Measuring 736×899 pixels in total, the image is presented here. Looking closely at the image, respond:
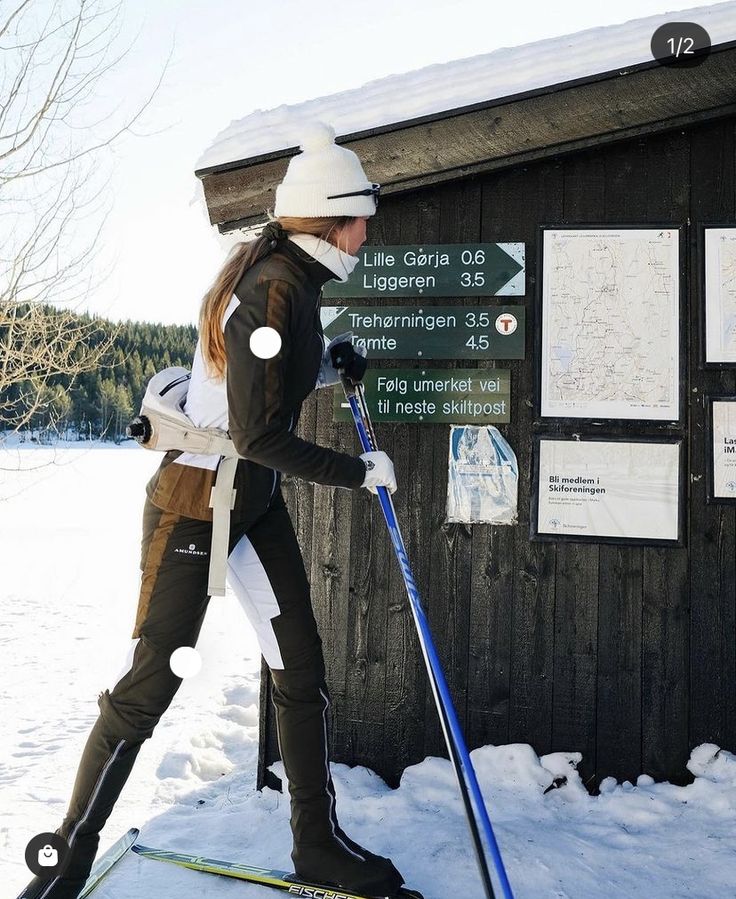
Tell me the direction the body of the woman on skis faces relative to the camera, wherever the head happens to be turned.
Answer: to the viewer's right

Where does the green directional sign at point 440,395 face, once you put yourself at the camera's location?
facing the viewer

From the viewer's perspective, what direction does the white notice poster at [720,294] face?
toward the camera

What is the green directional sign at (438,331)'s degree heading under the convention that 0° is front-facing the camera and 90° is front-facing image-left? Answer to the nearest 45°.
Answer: approximately 0°

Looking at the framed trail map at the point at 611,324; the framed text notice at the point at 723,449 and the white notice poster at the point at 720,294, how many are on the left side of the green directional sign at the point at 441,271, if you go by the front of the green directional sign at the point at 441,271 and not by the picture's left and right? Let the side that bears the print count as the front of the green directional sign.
3

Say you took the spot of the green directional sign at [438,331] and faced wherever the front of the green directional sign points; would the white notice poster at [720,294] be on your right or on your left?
on your left

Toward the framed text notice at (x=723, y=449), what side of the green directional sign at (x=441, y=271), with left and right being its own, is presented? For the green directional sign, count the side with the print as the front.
left

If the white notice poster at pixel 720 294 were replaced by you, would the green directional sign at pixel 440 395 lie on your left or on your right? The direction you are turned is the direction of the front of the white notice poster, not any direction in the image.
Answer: on your right

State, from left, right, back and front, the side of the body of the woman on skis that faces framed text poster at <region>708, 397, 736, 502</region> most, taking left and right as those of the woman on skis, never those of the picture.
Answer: front

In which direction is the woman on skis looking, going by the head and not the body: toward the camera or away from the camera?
away from the camera

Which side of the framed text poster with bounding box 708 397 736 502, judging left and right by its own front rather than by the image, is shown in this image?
front
